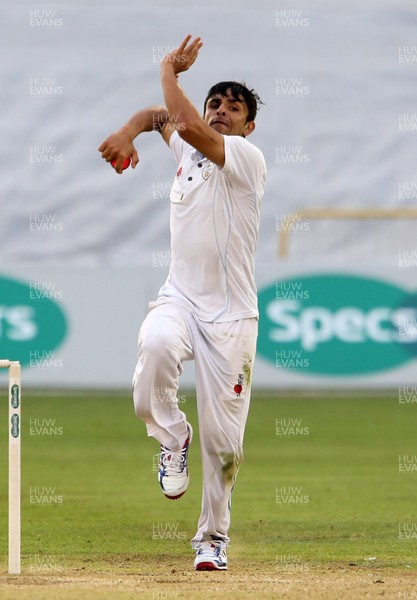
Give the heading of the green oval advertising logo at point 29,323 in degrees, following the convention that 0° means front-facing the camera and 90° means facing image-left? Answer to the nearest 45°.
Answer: approximately 0°
